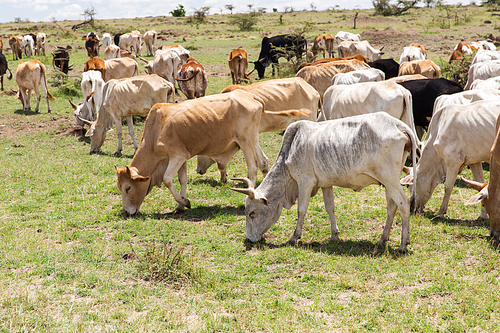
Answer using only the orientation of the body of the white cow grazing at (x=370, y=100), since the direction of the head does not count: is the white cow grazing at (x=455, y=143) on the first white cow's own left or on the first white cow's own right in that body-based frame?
on the first white cow's own left

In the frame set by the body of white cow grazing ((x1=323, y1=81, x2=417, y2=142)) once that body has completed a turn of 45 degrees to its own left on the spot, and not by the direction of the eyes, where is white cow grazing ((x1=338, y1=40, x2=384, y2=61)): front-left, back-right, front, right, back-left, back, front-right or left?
back-right

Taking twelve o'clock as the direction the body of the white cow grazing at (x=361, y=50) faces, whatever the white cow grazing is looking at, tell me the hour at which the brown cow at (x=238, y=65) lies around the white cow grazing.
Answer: The brown cow is roughly at 5 o'clock from the white cow grazing.

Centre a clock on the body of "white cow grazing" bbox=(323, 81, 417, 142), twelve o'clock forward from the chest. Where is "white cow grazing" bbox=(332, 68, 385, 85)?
"white cow grazing" bbox=(332, 68, 385, 85) is roughly at 3 o'clock from "white cow grazing" bbox=(323, 81, 417, 142).

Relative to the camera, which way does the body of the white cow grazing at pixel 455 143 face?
to the viewer's left

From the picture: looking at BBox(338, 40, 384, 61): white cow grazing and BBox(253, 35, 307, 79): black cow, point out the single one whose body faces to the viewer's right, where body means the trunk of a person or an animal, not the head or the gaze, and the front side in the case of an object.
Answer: the white cow grazing

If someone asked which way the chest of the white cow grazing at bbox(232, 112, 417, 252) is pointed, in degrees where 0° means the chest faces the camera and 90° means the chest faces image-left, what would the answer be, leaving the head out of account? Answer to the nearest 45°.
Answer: approximately 90°

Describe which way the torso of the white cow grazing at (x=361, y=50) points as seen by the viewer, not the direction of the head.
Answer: to the viewer's right

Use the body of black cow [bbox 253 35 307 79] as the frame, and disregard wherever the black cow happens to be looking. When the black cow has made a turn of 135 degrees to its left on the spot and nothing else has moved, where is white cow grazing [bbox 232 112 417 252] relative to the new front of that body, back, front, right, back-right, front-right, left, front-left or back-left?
front-right

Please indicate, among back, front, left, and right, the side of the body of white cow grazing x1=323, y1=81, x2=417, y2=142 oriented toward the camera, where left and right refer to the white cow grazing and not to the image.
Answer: left
